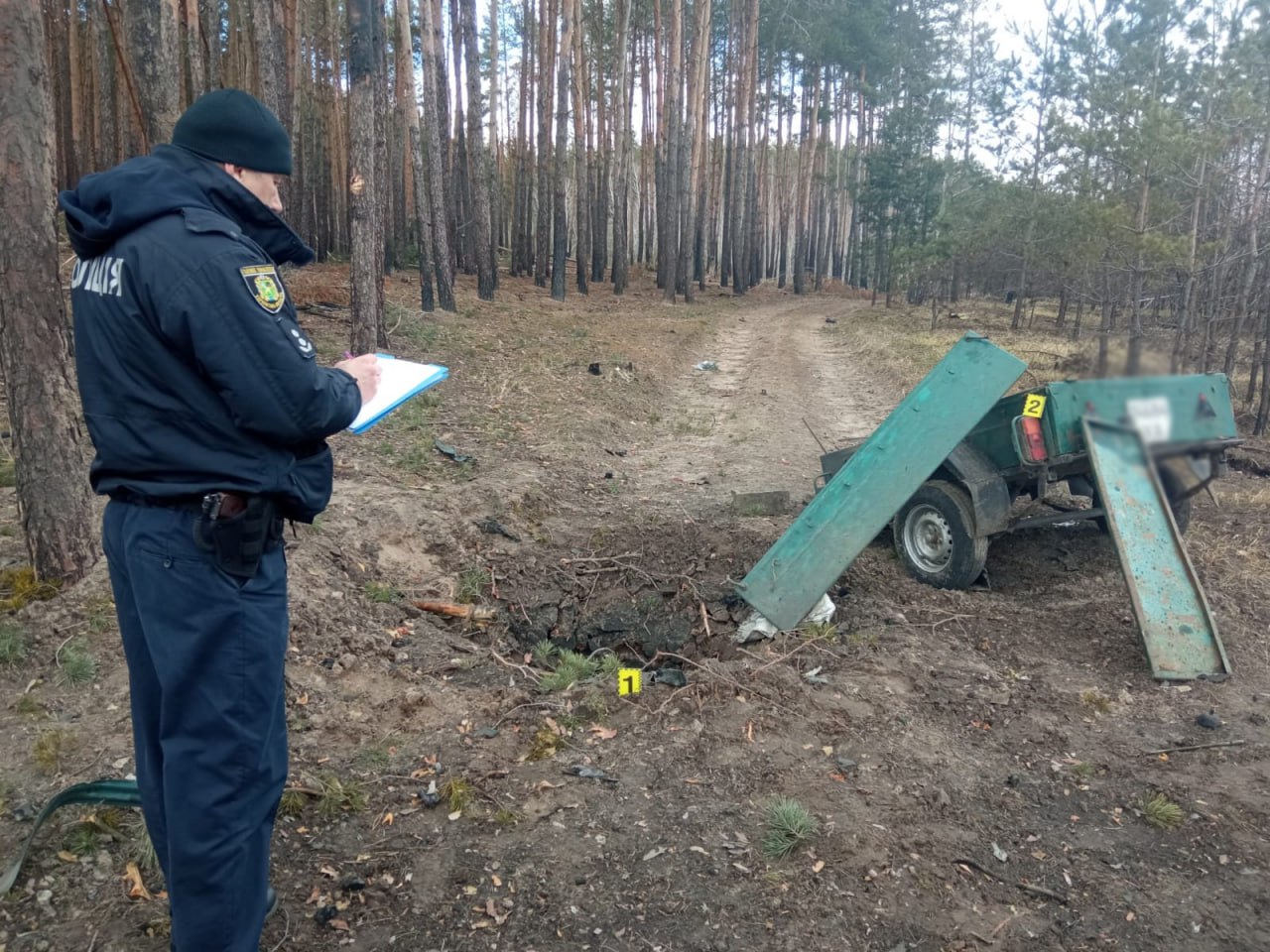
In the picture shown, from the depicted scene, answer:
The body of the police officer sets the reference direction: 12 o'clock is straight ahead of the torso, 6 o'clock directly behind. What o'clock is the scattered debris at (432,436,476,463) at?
The scattered debris is roughly at 11 o'clock from the police officer.

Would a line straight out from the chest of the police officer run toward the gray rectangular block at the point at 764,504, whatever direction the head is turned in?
yes

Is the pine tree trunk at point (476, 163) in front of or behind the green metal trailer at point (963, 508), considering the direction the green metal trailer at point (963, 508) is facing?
in front

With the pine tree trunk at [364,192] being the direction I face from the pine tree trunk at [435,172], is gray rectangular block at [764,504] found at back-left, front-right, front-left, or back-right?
front-left

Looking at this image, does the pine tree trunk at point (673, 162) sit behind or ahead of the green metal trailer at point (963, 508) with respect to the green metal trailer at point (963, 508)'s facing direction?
ahead

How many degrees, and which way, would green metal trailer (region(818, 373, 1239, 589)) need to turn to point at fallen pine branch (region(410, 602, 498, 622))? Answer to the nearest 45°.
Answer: approximately 90° to its left

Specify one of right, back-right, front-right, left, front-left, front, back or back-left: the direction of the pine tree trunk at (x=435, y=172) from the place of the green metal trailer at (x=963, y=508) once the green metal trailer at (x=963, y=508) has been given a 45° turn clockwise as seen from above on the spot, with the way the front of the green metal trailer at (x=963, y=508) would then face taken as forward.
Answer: front-left

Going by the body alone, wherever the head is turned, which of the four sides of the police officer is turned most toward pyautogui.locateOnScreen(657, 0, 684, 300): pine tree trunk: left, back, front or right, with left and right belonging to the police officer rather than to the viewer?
front

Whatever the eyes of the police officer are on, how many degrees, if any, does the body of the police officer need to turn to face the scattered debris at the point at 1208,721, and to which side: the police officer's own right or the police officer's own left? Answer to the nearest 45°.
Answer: approximately 45° to the police officer's own right

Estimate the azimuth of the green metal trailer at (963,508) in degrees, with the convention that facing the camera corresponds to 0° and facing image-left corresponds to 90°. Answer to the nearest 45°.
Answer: approximately 135°

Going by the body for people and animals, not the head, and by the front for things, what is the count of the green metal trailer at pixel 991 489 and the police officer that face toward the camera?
0

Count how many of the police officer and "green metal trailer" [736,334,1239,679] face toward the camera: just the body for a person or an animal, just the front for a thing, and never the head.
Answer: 0

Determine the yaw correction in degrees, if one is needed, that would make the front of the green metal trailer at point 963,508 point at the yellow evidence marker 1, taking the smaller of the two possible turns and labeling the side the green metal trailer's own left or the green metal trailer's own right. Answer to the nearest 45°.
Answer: approximately 90° to the green metal trailer's own left

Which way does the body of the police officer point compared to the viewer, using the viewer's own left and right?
facing away from the viewer and to the right of the viewer

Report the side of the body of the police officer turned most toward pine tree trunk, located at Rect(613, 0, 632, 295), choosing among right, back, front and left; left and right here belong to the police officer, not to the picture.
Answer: front

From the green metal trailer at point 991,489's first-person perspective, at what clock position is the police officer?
The police officer is roughly at 8 o'clock from the green metal trailer.

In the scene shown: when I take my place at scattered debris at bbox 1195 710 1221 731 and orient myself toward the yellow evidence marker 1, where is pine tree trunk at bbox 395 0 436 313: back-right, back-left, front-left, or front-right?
front-right
